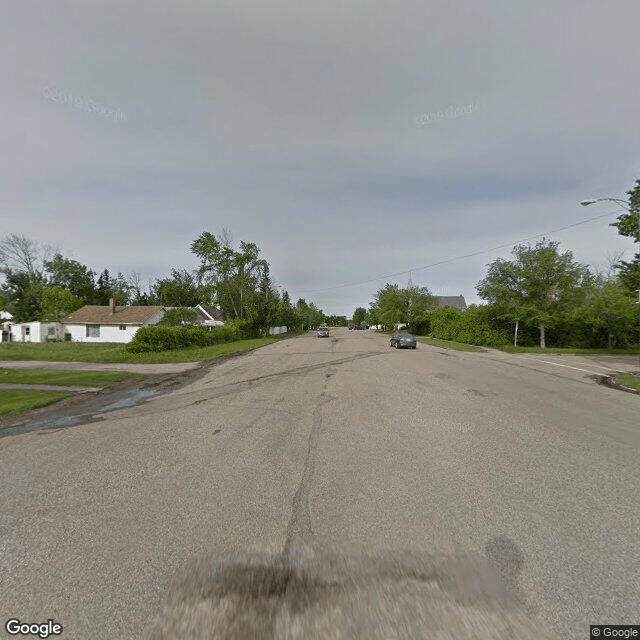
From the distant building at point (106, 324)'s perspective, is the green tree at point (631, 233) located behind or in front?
in front

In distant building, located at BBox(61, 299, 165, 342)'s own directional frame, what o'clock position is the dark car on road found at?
The dark car on road is roughly at 11 o'clock from the distant building.

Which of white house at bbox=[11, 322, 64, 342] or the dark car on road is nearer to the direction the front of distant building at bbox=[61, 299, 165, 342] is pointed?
the dark car on road

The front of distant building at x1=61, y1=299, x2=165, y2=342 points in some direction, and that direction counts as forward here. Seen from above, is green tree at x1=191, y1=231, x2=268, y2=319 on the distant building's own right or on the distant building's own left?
on the distant building's own left

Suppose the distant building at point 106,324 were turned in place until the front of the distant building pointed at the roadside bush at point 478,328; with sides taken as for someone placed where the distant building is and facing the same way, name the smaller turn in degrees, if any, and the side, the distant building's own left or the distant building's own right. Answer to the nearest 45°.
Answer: approximately 45° to the distant building's own left
